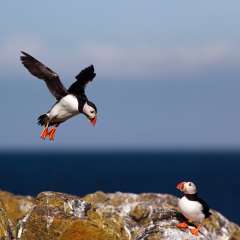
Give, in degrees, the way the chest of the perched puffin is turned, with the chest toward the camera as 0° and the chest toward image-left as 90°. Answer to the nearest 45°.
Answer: approximately 45°

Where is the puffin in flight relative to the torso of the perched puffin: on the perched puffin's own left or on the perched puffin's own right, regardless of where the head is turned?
on the perched puffin's own right
